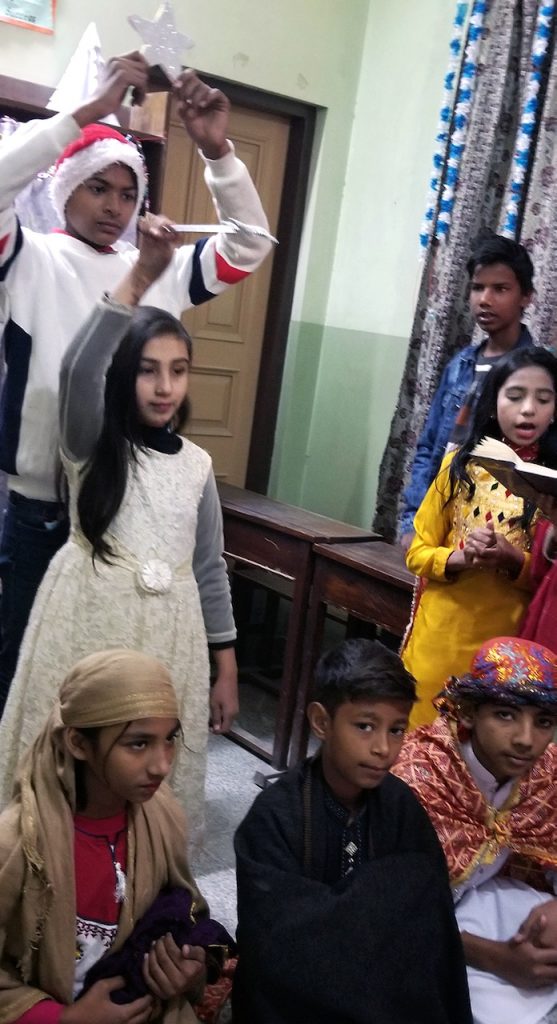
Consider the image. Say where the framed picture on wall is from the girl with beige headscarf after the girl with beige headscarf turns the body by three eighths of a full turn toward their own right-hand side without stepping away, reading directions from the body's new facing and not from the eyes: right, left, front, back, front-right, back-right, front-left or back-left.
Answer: right

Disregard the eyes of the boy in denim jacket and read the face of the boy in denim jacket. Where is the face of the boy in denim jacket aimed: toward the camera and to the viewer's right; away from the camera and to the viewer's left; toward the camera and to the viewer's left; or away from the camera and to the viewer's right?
toward the camera and to the viewer's left

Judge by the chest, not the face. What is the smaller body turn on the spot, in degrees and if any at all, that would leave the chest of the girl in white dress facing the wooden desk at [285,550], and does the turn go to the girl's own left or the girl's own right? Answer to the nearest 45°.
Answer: approximately 90° to the girl's own left

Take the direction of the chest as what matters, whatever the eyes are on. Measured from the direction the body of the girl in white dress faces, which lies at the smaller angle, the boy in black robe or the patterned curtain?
the boy in black robe

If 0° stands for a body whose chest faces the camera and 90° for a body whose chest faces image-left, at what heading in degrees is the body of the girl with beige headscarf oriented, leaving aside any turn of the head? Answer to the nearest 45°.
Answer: approximately 315°

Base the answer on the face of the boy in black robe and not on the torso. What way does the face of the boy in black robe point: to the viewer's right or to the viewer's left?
to the viewer's right

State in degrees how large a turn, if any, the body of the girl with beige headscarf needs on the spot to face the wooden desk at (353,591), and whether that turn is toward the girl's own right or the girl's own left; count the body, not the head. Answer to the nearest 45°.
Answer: approximately 90° to the girl's own left

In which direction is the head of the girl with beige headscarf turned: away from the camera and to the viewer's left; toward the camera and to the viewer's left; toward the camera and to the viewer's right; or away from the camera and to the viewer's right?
toward the camera and to the viewer's right

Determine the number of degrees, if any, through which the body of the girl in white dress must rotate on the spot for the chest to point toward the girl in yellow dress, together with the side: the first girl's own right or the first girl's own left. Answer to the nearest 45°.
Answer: approximately 45° to the first girl's own left

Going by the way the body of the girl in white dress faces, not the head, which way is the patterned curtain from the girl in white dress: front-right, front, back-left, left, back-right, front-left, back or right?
left

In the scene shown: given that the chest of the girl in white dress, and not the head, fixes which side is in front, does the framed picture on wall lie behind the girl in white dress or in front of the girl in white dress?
behind

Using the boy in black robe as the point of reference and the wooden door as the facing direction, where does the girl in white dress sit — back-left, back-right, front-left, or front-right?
front-left

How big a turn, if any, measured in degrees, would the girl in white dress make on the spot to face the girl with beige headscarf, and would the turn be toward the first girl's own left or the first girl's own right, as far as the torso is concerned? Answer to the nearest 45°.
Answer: approximately 45° to the first girl's own right

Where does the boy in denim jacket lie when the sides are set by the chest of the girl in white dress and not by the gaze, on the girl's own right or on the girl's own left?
on the girl's own left

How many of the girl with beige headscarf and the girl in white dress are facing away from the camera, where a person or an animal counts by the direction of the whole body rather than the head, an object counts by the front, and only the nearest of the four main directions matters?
0
